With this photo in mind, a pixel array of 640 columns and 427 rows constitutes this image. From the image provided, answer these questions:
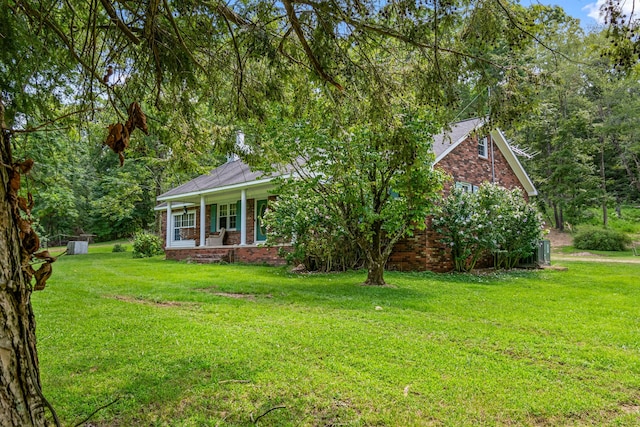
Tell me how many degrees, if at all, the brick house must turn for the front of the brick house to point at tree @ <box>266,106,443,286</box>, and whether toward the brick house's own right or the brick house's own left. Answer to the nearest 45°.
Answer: approximately 90° to the brick house's own left

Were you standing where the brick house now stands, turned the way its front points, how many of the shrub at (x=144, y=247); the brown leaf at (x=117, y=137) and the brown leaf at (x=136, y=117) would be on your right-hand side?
1

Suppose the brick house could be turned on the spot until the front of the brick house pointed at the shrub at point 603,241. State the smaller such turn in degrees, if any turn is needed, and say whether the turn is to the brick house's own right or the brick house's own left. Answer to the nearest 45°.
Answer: approximately 135° to the brick house's own left

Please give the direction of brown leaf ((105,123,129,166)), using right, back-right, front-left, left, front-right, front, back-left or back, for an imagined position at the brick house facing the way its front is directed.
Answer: front-left

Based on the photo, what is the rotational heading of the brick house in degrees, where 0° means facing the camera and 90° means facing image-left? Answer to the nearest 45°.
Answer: approximately 45°

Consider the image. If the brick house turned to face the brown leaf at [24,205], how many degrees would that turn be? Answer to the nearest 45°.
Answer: approximately 45° to its left
